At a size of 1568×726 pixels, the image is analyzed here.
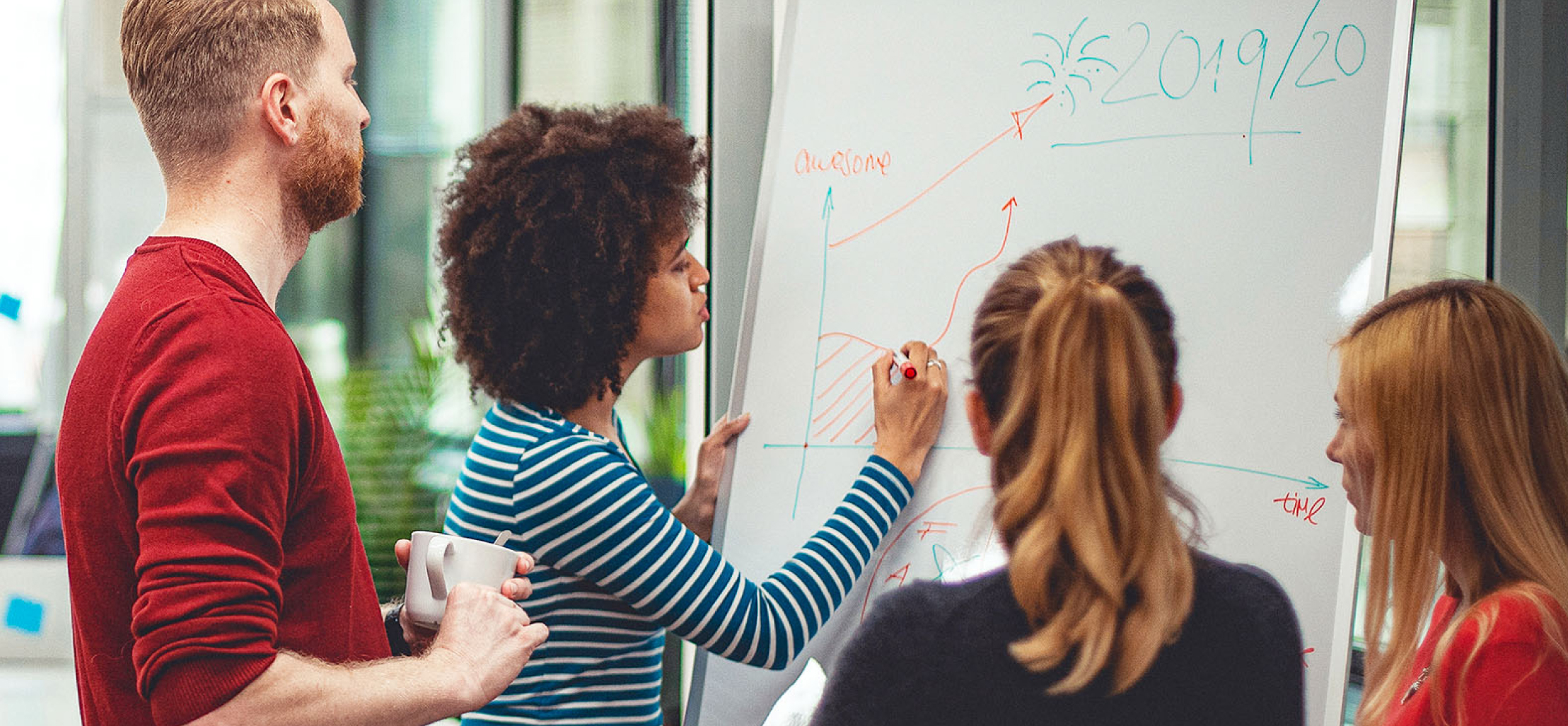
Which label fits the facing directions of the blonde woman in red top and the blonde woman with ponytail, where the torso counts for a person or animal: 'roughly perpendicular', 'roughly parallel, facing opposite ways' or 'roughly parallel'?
roughly perpendicular

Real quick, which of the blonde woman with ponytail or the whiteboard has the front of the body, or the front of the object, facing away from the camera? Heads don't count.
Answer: the blonde woman with ponytail

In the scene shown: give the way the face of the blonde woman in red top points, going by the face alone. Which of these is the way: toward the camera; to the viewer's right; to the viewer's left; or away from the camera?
to the viewer's left

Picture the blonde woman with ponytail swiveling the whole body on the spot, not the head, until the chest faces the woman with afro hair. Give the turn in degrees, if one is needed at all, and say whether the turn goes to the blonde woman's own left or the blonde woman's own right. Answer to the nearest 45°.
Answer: approximately 45° to the blonde woman's own left

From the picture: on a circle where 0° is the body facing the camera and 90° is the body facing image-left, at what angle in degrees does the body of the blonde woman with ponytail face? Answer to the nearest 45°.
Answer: approximately 180°

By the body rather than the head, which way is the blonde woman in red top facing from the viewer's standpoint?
to the viewer's left

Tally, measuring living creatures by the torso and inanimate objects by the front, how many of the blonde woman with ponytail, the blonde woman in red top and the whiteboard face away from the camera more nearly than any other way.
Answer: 1

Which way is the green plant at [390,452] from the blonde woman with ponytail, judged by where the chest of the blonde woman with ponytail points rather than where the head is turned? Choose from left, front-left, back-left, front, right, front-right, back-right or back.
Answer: front-left

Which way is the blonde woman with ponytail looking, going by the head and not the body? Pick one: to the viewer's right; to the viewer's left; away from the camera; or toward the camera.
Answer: away from the camera
